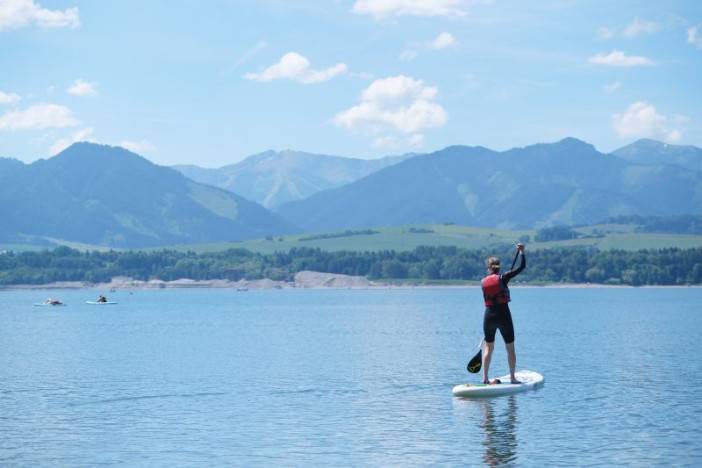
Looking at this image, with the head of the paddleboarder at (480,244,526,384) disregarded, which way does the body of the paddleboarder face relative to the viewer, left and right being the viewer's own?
facing away from the viewer and to the right of the viewer
